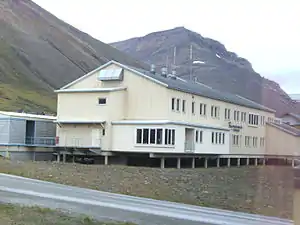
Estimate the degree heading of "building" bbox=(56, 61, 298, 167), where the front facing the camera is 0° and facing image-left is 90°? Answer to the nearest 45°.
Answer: approximately 315°

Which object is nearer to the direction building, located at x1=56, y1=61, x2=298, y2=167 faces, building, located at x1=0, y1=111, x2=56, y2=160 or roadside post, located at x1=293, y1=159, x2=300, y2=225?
the roadside post

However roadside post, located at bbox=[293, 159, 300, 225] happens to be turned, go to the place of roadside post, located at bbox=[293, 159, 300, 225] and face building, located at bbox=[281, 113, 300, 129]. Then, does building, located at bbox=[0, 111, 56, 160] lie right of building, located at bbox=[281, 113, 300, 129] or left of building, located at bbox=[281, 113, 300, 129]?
left

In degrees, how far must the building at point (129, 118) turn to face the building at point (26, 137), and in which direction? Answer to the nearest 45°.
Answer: approximately 135° to its right

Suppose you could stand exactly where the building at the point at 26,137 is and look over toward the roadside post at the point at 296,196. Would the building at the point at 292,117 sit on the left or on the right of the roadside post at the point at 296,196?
left
